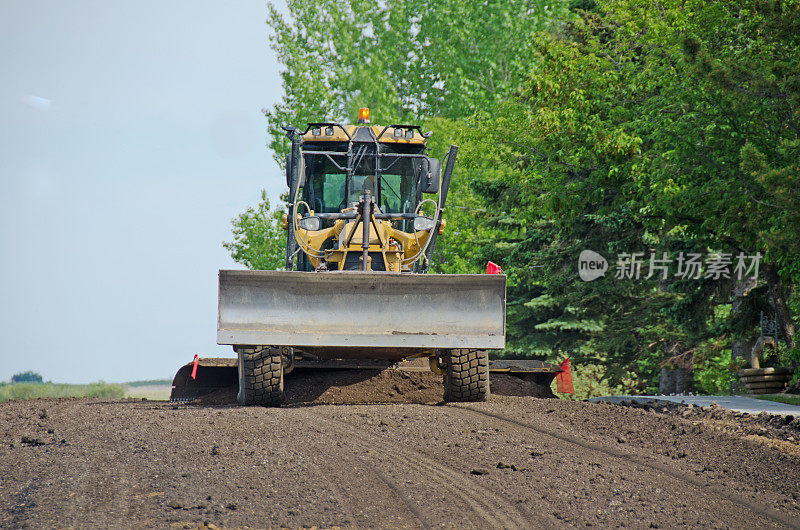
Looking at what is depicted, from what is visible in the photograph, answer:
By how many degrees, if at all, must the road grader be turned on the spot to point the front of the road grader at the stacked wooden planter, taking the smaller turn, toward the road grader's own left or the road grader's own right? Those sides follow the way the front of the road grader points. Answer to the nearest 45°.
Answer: approximately 135° to the road grader's own left

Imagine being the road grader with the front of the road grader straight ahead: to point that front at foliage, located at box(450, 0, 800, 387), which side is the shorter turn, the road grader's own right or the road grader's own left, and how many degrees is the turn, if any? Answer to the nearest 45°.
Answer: approximately 135° to the road grader's own left

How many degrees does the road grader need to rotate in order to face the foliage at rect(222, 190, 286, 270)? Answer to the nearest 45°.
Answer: approximately 180°

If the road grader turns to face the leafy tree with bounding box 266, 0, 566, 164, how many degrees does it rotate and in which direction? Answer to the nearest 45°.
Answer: approximately 180°

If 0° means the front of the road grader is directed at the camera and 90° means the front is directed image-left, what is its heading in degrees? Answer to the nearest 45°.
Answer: approximately 0°
